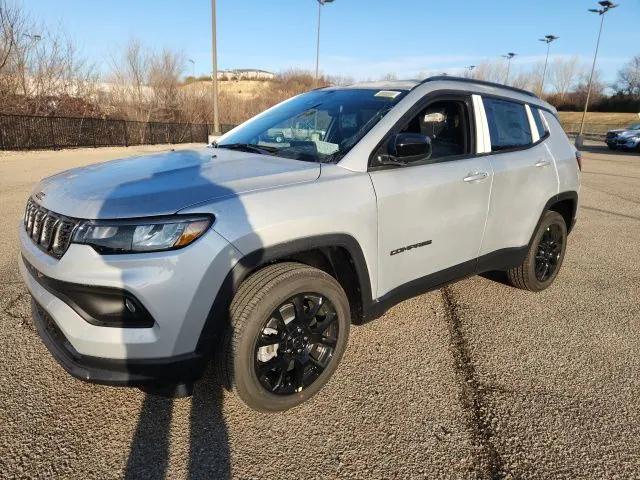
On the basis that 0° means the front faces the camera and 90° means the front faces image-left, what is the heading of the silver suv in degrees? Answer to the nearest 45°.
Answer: approximately 45°

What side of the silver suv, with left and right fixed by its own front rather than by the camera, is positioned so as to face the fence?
right

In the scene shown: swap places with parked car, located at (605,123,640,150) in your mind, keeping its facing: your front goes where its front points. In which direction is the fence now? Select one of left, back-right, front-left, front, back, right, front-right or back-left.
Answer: front

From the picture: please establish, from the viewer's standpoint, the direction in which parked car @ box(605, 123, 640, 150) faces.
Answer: facing the viewer and to the left of the viewer

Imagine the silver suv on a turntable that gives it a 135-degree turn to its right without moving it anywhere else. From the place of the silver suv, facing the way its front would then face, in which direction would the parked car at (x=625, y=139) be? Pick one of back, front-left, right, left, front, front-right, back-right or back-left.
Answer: front-right
